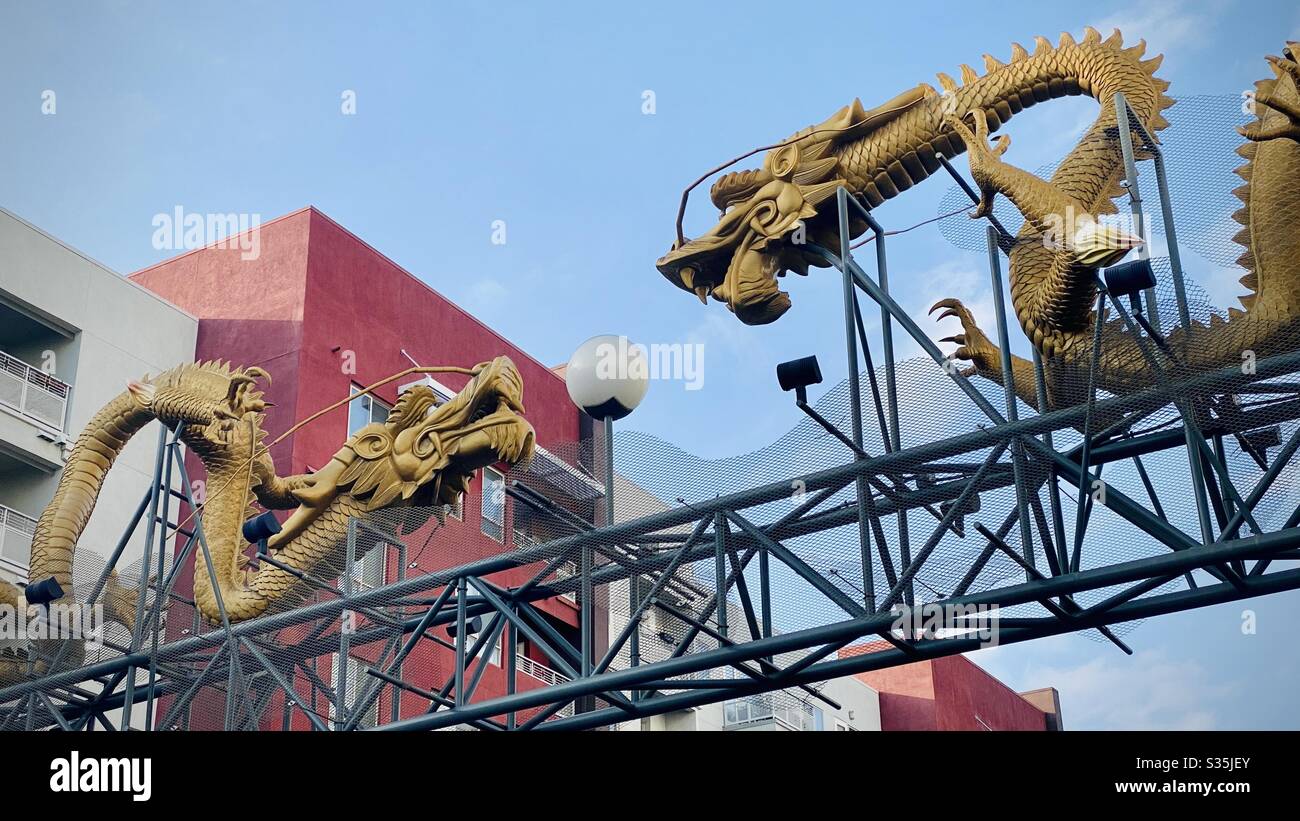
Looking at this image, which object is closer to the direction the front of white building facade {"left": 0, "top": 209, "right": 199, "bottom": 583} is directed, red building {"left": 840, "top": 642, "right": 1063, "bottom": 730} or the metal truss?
the metal truss

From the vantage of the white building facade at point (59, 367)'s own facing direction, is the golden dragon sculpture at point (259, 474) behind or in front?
in front

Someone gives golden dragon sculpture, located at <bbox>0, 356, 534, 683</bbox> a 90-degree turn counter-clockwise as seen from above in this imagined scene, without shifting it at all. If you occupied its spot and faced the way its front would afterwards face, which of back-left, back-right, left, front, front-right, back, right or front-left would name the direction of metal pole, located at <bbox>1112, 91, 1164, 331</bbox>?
back-right

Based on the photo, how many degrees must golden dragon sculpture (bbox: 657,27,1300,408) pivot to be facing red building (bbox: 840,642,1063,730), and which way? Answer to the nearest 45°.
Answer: approximately 90° to its right

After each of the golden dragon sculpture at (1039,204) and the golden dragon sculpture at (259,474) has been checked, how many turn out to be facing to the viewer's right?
1

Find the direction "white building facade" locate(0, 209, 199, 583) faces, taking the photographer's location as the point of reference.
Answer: facing the viewer and to the right of the viewer

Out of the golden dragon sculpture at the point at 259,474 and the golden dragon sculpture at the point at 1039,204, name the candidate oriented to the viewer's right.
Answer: the golden dragon sculpture at the point at 259,474

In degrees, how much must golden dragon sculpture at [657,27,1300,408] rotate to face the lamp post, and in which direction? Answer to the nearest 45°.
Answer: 0° — it already faces it

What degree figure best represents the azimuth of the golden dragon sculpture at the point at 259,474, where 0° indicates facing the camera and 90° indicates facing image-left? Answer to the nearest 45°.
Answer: approximately 270°

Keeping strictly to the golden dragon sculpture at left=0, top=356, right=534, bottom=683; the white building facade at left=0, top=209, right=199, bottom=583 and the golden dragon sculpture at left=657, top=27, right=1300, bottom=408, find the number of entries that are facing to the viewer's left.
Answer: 1

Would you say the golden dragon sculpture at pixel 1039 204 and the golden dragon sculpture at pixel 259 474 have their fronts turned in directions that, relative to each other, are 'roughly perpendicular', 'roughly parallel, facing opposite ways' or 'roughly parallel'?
roughly parallel, facing opposite ways

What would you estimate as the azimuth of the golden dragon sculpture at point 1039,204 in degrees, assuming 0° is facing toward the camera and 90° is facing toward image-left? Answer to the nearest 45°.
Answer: approximately 90°

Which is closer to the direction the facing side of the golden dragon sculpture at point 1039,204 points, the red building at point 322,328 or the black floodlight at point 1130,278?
the red building
